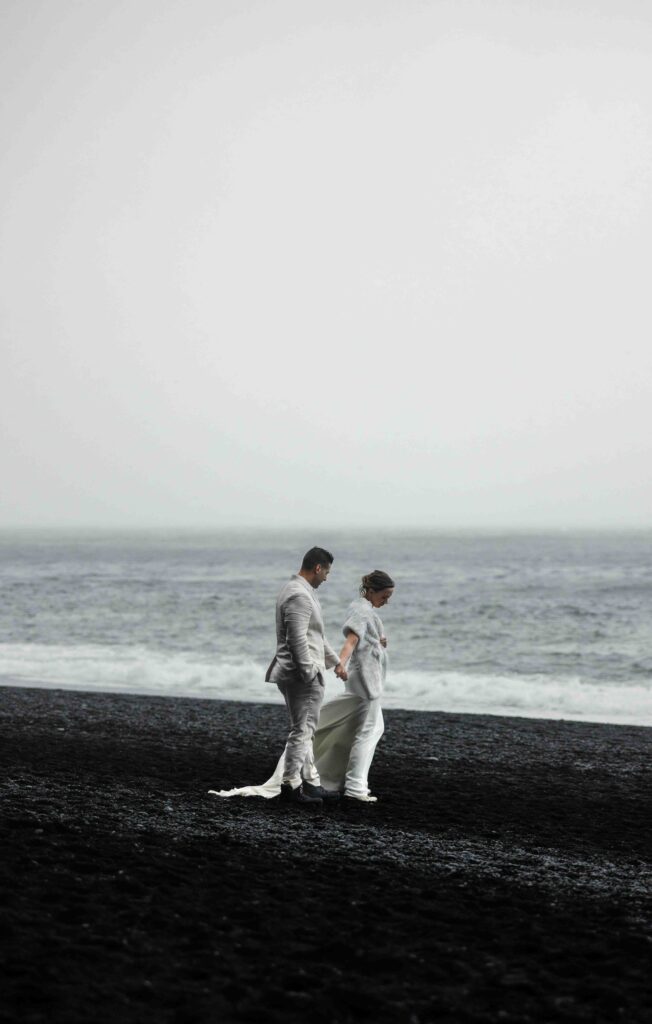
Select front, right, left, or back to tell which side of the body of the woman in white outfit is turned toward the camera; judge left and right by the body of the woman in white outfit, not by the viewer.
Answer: right

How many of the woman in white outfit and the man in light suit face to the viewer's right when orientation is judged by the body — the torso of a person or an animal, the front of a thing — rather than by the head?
2

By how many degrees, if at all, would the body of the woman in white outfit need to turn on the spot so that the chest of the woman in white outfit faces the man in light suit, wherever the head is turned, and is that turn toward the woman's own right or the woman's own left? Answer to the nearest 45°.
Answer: approximately 135° to the woman's own right

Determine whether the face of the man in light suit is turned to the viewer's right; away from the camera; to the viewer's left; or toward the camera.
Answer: to the viewer's right

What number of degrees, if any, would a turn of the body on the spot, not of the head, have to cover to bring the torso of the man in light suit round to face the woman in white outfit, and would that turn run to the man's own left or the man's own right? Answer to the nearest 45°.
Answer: approximately 45° to the man's own left

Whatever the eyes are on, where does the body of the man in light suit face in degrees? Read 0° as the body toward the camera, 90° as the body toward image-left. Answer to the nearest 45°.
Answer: approximately 270°
